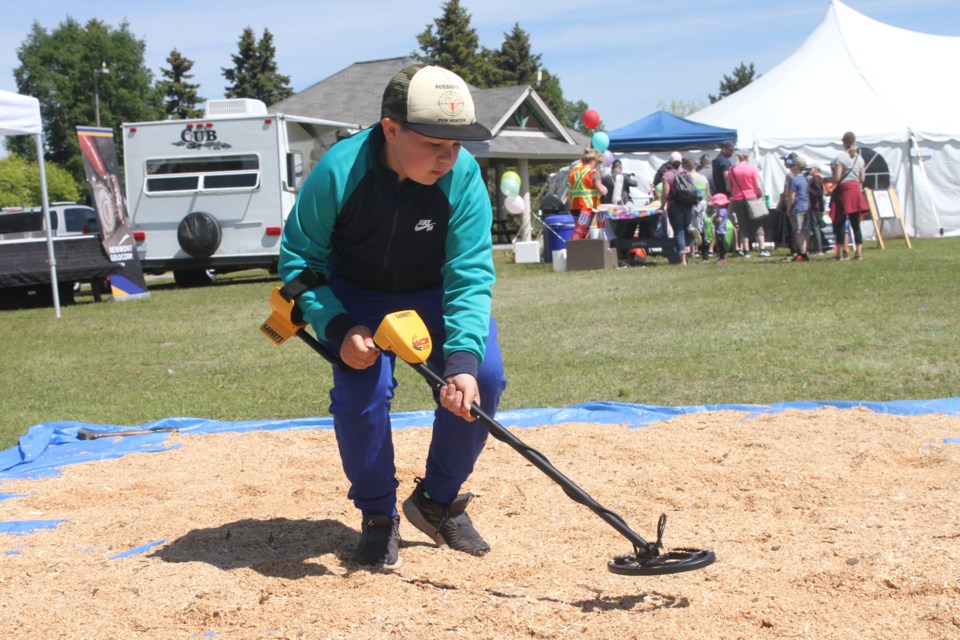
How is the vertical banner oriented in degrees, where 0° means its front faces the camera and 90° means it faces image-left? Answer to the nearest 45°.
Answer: approximately 0°

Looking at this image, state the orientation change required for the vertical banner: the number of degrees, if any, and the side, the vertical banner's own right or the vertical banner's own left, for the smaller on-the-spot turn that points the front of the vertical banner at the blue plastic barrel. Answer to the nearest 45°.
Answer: approximately 90° to the vertical banner's own left

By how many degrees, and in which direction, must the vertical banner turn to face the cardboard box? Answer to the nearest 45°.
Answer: approximately 90° to its left

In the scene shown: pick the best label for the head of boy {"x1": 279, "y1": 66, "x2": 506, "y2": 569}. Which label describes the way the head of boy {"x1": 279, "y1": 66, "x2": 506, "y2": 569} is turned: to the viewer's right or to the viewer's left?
to the viewer's right

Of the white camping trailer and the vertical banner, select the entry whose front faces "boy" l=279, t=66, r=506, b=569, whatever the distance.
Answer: the vertical banner

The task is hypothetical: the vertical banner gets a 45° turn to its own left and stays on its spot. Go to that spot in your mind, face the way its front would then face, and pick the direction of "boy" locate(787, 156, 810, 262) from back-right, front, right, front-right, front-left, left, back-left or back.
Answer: front-left

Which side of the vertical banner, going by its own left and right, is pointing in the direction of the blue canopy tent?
left
